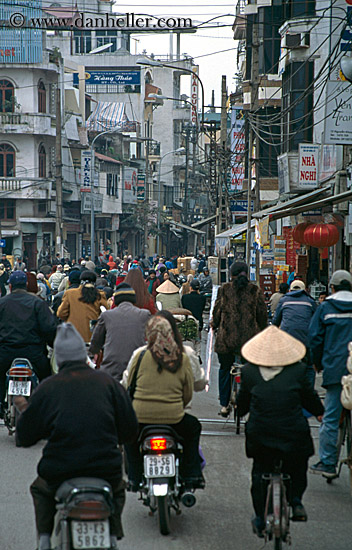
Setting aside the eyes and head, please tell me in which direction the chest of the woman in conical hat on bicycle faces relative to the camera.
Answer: away from the camera

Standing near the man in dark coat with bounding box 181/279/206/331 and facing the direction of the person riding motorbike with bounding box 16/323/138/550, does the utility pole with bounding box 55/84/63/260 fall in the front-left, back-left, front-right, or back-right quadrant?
back-right

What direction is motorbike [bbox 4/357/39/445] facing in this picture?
away from the camera

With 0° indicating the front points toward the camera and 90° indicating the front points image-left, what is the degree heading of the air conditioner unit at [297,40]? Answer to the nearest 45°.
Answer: approximately 45°

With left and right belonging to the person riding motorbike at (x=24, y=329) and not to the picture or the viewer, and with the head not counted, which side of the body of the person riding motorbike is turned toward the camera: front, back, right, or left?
back

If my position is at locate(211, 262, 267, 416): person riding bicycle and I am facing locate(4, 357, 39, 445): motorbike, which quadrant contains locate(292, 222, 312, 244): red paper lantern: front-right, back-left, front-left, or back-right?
back-right

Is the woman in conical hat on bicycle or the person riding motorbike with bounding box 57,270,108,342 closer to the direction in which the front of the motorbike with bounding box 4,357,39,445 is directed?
the person riding motorbike

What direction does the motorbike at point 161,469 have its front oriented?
away from the camera

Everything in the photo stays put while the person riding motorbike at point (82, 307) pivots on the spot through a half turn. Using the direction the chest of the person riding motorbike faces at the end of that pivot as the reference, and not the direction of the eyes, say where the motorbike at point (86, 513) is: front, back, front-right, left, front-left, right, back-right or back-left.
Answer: front

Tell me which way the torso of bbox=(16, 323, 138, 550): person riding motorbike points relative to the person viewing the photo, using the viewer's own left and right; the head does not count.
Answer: facing away from the viewer

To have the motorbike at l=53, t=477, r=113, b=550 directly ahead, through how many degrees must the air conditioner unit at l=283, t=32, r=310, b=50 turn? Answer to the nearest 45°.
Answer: approximately 45° to its left
